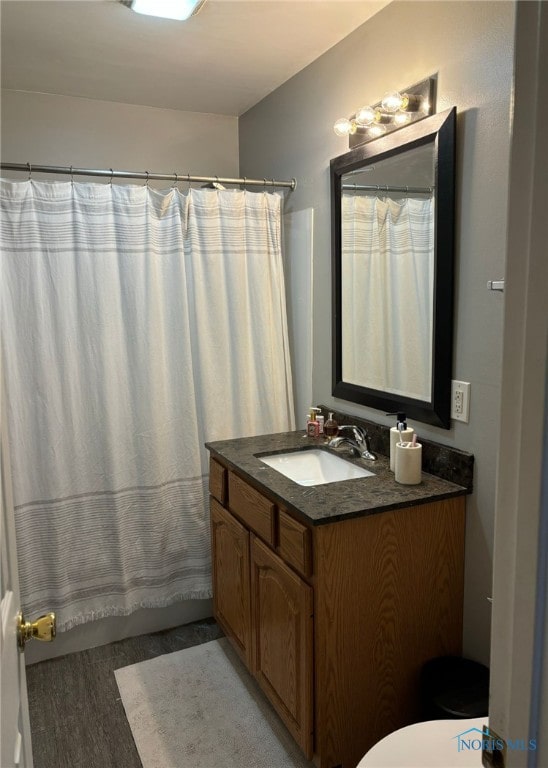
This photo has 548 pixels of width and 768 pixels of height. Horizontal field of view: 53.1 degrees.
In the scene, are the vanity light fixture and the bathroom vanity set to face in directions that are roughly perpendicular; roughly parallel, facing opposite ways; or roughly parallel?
roughly parallel

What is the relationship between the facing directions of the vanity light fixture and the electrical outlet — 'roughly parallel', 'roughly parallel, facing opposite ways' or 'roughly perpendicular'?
roughly parallel

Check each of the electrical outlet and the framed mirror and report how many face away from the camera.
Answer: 0

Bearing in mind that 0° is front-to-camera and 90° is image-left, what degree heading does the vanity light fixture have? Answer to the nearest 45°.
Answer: approximately 45°

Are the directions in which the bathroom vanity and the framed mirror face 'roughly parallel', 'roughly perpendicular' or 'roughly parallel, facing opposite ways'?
roughly parallel

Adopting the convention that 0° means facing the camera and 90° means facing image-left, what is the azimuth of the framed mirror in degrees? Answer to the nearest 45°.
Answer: approximately 45°

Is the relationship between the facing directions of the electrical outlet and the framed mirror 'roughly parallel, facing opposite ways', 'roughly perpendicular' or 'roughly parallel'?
roughly parallel

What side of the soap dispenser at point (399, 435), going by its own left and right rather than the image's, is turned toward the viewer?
left

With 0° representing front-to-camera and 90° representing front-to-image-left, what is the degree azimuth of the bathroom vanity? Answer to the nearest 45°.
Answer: approximately 45°
